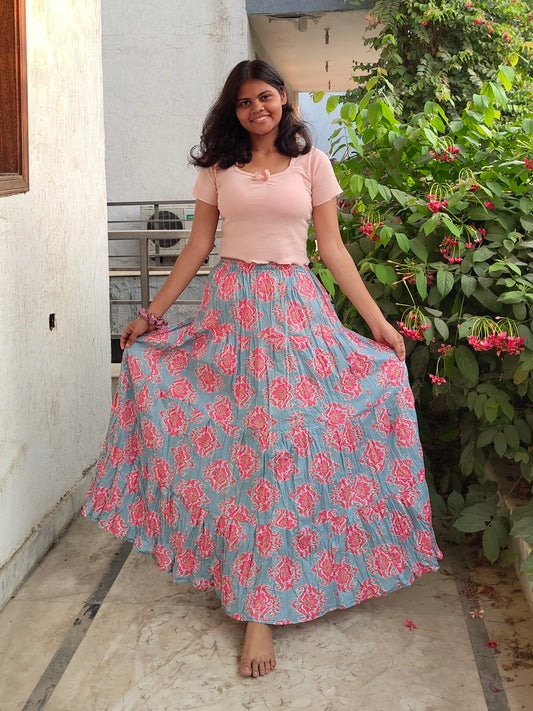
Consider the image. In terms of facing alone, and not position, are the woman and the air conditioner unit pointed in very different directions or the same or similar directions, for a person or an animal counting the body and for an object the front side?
same or similar directions

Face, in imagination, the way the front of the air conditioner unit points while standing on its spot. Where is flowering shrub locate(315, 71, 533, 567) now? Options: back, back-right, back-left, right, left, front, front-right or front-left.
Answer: front

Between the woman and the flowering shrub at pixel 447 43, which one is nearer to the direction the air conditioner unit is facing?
the woman

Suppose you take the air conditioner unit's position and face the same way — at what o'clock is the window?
The window is roughly at 12 o'clock from the air conditioner unit.

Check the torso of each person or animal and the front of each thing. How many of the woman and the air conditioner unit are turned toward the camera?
2

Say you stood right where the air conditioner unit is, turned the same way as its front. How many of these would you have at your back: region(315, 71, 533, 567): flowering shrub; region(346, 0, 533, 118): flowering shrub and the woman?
0

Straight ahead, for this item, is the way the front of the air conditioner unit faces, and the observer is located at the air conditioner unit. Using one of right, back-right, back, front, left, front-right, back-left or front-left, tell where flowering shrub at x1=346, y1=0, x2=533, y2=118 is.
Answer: front-left

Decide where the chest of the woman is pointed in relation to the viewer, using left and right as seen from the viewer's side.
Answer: facing the viewer

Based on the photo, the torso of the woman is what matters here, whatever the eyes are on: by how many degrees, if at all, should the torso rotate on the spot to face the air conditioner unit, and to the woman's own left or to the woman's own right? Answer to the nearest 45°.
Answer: approximately 180°

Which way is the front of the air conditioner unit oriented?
toward the camera

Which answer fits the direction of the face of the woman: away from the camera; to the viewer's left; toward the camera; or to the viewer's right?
toward the camera

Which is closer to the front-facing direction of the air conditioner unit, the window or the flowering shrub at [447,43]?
the window

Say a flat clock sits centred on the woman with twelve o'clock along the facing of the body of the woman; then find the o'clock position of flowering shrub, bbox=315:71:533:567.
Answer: The flowering shrub is roughly at 8 o'clock from the woman.
